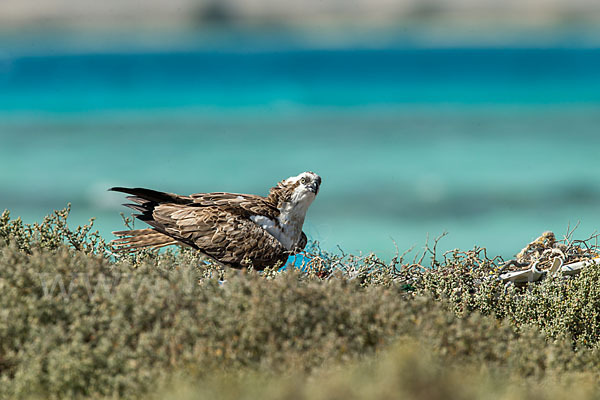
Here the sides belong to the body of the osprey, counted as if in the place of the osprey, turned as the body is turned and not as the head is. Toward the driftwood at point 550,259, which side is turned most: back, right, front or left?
front

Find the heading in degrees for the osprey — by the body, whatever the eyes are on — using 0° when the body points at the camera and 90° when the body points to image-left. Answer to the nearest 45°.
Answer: approximately 270°
